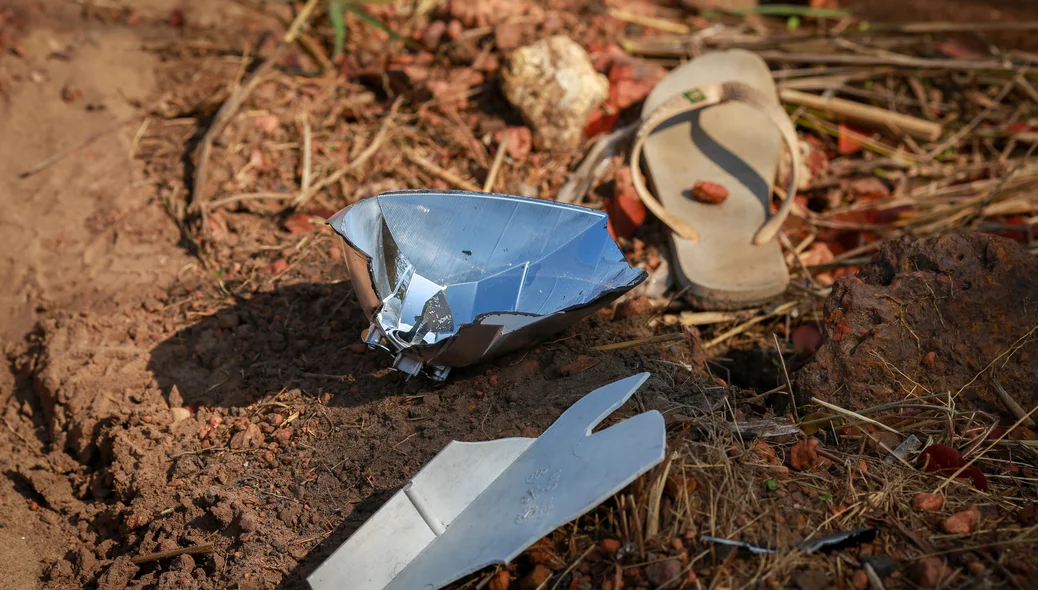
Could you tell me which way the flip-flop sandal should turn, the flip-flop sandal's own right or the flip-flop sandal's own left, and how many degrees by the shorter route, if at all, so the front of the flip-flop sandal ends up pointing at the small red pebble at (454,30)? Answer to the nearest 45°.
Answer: approximately 45° to the flip-flop sandal's own left

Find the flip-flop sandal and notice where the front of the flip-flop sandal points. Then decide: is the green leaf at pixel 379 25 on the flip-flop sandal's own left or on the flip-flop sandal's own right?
on the flip-flop sandal's own left

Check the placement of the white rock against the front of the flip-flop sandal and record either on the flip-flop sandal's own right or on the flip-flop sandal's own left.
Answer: on the flip-flop sandal's own left

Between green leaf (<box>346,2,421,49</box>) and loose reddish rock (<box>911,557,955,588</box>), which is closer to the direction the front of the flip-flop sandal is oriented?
the green leaf

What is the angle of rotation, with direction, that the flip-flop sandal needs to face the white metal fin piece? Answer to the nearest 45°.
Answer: approximately 180°

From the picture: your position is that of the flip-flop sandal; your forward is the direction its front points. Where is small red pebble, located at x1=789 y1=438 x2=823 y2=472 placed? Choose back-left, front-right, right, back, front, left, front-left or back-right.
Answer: back

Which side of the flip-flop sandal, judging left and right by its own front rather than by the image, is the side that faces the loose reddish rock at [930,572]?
back

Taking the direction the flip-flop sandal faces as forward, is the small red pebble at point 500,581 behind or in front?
behind

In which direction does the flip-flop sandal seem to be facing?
away from the camera

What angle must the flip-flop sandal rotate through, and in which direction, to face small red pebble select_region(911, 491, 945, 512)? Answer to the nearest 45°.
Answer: approximately 180°

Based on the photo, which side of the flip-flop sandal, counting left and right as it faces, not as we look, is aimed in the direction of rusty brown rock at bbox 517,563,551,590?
back

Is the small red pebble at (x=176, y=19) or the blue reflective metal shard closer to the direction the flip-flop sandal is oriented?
the small red pebble

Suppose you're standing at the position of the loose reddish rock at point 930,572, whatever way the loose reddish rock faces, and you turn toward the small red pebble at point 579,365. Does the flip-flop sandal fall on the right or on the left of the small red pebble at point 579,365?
right
